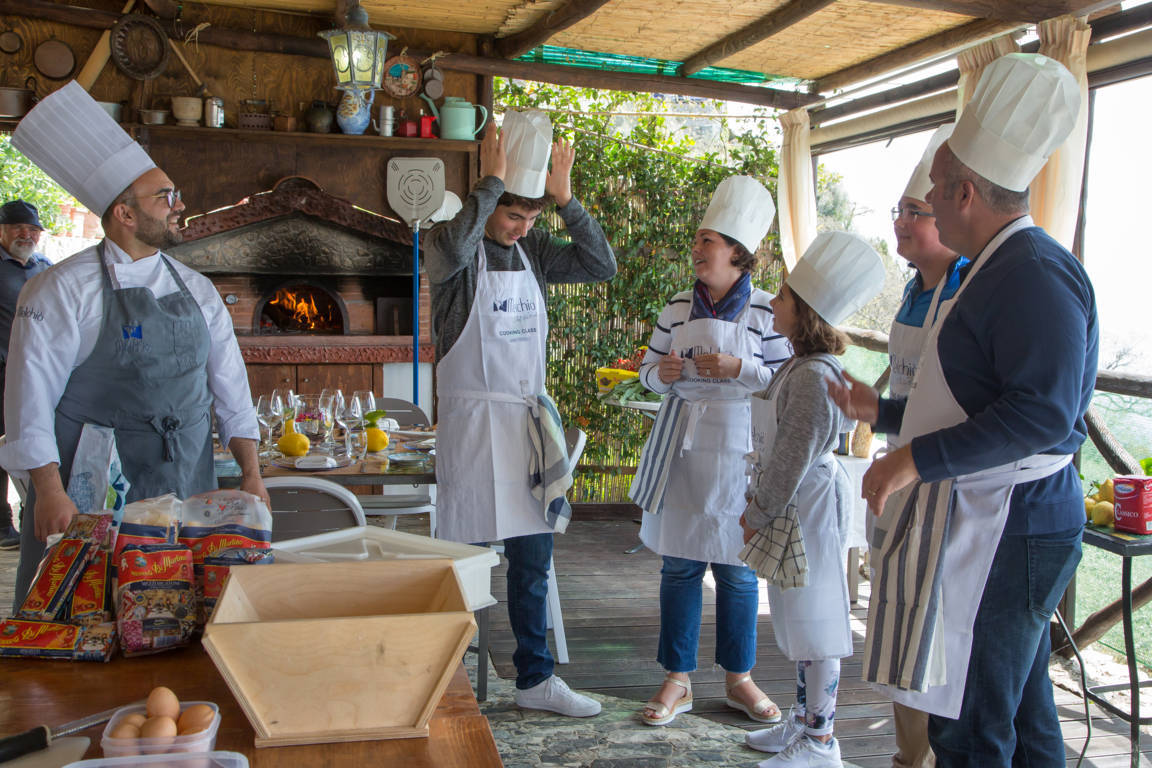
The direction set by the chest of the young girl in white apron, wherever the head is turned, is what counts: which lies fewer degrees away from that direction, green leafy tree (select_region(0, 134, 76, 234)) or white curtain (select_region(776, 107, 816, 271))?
the green leafy tree

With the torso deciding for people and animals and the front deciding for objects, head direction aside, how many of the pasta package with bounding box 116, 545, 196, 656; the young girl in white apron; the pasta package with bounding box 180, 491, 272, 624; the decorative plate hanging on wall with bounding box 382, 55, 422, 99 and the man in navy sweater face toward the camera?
3

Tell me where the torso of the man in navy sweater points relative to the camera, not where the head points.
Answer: to the viewer's left

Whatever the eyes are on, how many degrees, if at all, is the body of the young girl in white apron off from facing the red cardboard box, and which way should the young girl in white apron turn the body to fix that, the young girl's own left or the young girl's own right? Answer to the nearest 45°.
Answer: approximately 180°

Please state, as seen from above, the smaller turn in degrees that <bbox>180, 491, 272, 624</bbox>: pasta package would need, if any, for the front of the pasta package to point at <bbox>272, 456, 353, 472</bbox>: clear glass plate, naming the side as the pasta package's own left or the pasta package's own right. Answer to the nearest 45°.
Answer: approximately 180°

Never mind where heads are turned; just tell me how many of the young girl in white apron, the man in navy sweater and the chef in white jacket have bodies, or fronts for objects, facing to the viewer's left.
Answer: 2

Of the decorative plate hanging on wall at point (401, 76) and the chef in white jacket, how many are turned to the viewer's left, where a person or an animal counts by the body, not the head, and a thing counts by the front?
0

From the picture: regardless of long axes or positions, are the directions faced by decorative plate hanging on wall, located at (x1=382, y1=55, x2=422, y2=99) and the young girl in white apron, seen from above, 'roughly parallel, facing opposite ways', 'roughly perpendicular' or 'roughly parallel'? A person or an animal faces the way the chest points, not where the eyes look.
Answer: roughly perpendicular

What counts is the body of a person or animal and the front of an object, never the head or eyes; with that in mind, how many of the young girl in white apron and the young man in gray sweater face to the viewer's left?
1

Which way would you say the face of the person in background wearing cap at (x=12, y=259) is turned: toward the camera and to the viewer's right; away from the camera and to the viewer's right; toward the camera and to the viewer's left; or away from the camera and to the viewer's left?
toward the camera and to the viewer's right

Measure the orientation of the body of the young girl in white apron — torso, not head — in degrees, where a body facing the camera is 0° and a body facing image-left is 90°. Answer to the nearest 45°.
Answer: approximately 90°

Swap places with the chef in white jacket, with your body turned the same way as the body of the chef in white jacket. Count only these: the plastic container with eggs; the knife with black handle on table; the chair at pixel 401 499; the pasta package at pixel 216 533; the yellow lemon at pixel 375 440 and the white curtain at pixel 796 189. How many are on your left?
3

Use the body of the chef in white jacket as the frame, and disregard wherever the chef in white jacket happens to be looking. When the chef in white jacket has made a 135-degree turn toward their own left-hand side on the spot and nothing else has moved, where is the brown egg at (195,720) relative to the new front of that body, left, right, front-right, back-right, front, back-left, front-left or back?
back

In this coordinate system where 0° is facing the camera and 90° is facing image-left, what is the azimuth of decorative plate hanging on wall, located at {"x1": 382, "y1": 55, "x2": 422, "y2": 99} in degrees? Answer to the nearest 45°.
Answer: approximately 0°

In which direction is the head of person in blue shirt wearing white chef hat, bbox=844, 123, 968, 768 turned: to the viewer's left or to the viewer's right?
to the viewer's left

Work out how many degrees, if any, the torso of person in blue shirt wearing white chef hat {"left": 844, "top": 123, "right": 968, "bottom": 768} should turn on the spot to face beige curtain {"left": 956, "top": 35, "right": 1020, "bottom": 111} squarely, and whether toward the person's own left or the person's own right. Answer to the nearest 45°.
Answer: approximately 135° to the person's own right

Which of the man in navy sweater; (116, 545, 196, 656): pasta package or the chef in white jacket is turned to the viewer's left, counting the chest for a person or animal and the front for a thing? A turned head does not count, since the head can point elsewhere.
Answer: the man in navy sweater

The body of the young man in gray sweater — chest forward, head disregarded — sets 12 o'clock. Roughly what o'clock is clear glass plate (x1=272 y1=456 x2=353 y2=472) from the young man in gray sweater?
The clear glass plate is roughly at 5 o'clock from the young man in gray sweater.
